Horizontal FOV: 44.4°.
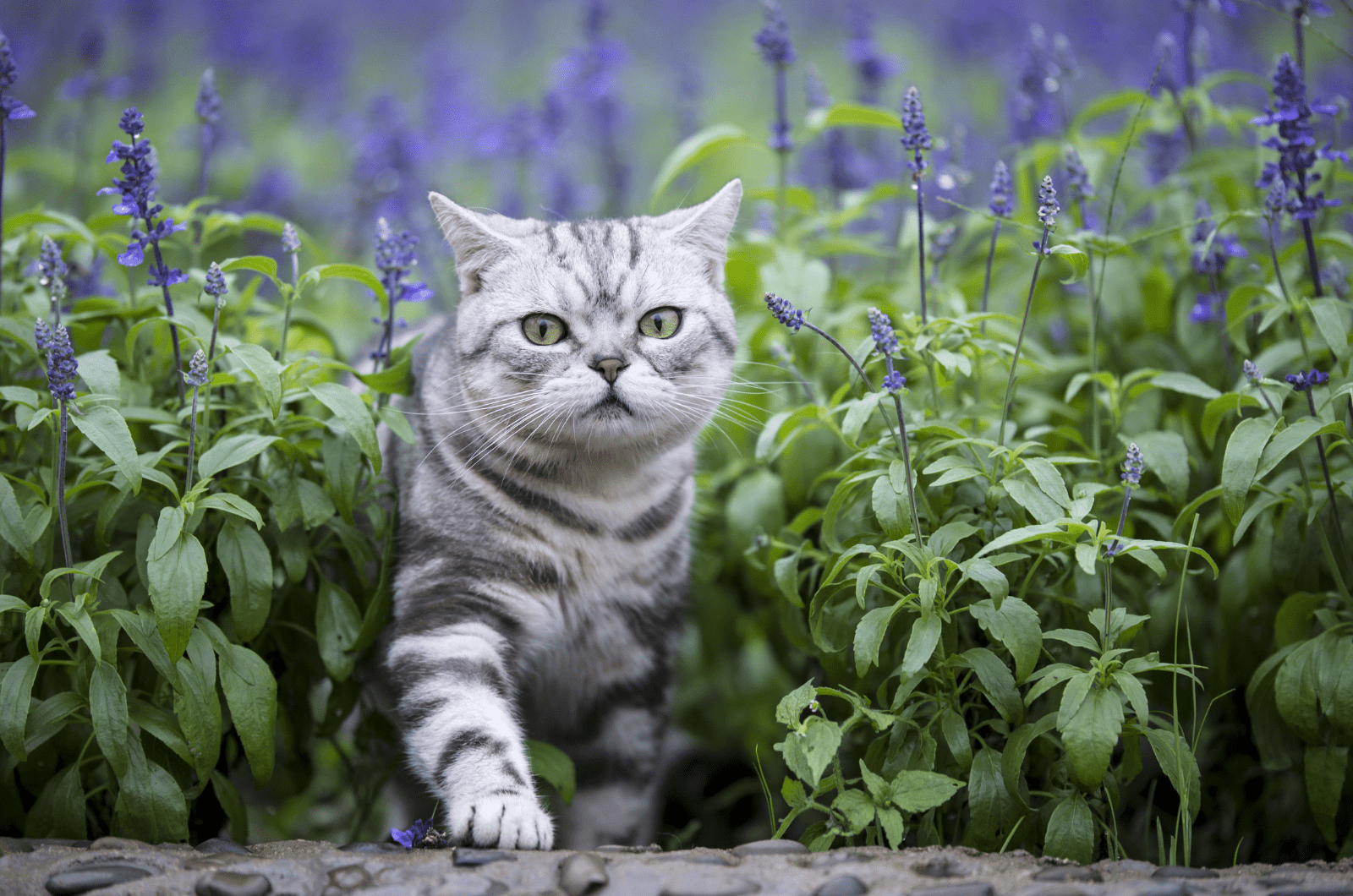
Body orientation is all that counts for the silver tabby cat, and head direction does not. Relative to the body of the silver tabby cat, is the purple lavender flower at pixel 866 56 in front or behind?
behind

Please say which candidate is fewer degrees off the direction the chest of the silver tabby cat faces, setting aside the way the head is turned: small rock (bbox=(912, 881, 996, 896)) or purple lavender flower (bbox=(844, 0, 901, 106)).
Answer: the small rock

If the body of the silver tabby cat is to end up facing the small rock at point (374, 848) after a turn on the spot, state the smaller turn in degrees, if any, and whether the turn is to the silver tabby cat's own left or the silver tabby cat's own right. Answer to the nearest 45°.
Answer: approximately 45° to the silver tabby cat's own right

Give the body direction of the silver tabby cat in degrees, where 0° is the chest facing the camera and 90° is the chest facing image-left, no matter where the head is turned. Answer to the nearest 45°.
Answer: approximately 0°

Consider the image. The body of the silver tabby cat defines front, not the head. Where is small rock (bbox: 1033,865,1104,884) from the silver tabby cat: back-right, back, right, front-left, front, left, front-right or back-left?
front-left

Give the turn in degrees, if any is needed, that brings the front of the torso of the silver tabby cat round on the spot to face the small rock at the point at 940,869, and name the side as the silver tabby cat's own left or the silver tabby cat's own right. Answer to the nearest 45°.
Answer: approximately 45° to the silver tabby cat's own left

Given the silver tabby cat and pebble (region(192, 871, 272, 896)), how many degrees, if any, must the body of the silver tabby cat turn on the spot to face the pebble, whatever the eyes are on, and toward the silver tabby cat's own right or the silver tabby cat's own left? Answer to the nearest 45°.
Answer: approximately 45° to the silver tabby cat's own right

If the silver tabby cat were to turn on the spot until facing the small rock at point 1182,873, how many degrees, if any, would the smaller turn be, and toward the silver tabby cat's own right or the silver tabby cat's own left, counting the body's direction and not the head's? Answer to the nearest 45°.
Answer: approximately 45° to the silver tabby cat's own left

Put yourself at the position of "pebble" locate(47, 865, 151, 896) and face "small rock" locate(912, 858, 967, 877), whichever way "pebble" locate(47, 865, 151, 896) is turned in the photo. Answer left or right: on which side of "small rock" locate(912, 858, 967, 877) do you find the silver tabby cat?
left
